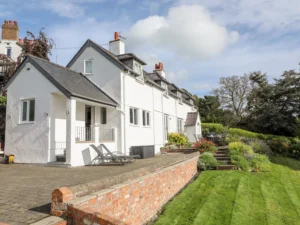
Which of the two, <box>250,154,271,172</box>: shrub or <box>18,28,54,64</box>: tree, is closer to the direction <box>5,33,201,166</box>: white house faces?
the shrub

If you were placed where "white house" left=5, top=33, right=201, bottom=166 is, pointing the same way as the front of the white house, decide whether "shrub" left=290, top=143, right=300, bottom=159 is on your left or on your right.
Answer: on your left

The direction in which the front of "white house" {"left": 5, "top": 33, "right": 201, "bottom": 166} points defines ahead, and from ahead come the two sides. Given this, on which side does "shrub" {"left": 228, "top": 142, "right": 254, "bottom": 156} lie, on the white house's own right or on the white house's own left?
on the white house's own left

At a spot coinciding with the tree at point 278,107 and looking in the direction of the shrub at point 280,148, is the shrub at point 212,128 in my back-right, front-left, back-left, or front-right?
front-right

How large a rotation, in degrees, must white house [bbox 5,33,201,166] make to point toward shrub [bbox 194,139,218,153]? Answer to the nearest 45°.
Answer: approximately 45° to its left

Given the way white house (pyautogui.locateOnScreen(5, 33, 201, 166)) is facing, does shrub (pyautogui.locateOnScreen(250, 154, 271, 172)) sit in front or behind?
in front

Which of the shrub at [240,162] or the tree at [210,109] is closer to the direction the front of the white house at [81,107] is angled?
the shrub

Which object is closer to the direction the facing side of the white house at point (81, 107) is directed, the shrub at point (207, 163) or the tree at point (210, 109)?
the shrub

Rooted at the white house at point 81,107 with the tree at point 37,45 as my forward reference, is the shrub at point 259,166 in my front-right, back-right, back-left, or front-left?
back-right

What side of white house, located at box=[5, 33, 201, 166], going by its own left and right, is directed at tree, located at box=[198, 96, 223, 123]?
left

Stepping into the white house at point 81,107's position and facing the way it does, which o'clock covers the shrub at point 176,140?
The shrub is roughly at 9 o'clock from the white house.

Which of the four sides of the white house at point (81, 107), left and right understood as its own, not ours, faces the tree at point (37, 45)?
back

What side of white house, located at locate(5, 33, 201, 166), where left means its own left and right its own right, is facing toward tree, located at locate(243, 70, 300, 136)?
left
